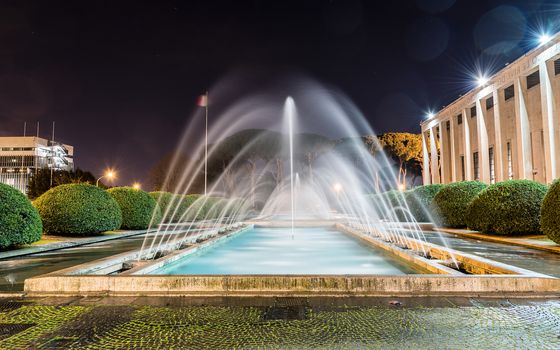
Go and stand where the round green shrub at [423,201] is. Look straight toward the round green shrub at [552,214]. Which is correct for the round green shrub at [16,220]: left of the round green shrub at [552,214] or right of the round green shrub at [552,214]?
right

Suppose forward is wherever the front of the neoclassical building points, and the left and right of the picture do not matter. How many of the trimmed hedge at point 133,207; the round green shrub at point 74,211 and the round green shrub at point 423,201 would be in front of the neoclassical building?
3

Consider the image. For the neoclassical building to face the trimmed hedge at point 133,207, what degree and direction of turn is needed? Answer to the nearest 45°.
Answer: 0° — it already faces it

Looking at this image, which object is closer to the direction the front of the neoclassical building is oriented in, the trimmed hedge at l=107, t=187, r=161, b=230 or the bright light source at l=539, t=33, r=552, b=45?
the trimmed hedge

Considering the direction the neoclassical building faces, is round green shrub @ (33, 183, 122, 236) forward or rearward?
forward

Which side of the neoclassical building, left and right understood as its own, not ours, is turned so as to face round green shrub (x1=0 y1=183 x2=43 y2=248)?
front

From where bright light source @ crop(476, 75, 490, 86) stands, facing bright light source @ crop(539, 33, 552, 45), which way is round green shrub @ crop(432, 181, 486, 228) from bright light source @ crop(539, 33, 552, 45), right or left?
right

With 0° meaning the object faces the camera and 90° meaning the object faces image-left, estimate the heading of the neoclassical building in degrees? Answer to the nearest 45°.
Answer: approximately 45°

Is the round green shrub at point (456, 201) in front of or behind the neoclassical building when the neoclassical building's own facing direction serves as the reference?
in front
